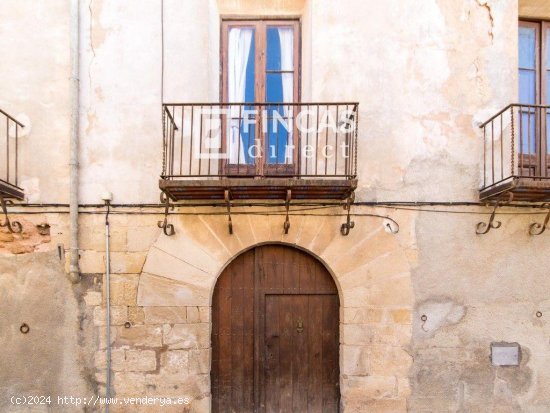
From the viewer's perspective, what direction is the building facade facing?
toward the camera
